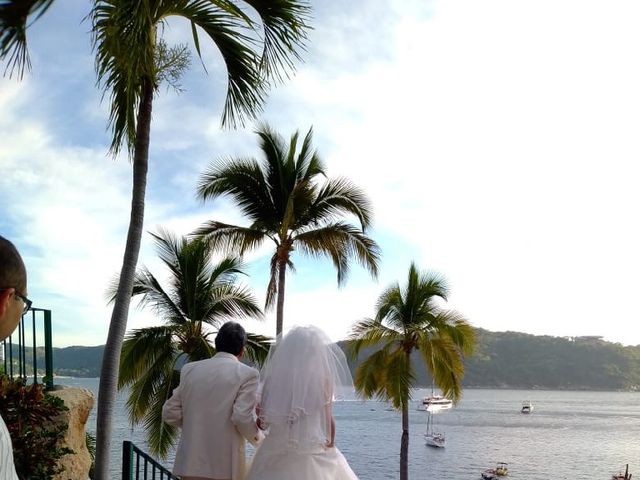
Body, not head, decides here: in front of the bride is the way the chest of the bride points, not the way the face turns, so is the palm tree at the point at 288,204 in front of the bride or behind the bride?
in front

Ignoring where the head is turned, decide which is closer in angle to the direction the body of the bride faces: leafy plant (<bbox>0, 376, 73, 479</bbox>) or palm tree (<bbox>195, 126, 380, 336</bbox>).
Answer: the palm tree

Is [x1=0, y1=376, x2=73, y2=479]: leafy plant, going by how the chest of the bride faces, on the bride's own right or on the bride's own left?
on the bride's own left

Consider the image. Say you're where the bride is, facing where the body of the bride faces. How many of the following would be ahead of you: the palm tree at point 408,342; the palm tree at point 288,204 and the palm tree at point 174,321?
3

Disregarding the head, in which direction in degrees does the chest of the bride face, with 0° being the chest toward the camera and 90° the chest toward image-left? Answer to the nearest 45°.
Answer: approximately 180°

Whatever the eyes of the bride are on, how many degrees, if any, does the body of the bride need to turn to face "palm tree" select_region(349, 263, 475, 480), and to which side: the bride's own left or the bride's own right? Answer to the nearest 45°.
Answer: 0° — they already face it

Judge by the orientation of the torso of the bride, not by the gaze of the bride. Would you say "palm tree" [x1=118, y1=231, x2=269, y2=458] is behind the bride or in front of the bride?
in front
